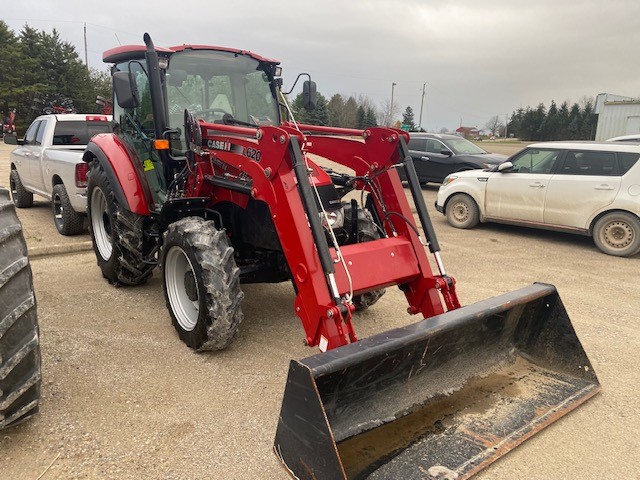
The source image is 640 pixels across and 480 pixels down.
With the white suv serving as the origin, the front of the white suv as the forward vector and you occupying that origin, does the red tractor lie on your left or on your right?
on your left

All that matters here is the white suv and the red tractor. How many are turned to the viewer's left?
1

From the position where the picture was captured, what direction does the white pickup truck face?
facing away from the viewer and to the left of the viewer

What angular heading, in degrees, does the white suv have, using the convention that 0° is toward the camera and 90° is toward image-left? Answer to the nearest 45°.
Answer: approximately 90°

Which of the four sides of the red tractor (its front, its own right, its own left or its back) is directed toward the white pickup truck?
back

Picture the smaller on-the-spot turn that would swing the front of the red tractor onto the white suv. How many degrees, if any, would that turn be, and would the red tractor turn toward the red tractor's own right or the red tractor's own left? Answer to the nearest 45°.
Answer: approximately 90° to the red tractor's own left

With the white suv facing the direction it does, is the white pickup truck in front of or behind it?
in front

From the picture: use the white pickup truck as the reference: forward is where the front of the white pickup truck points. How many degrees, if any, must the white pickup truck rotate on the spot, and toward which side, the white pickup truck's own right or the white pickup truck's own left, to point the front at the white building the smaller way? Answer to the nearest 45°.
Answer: approximately 135° to the white pickup truck's own right

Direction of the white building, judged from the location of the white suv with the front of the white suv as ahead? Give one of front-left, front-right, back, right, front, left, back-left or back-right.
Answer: right

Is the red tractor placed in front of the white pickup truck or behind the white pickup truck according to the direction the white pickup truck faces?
behind
